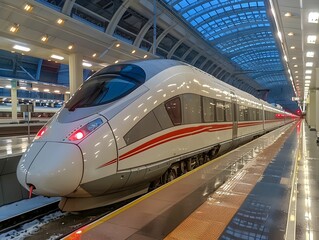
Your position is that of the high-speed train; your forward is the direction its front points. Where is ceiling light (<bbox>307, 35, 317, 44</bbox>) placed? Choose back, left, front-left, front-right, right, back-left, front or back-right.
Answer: back

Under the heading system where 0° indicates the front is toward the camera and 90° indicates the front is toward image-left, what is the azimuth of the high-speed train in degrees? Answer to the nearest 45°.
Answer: approximately 45°
